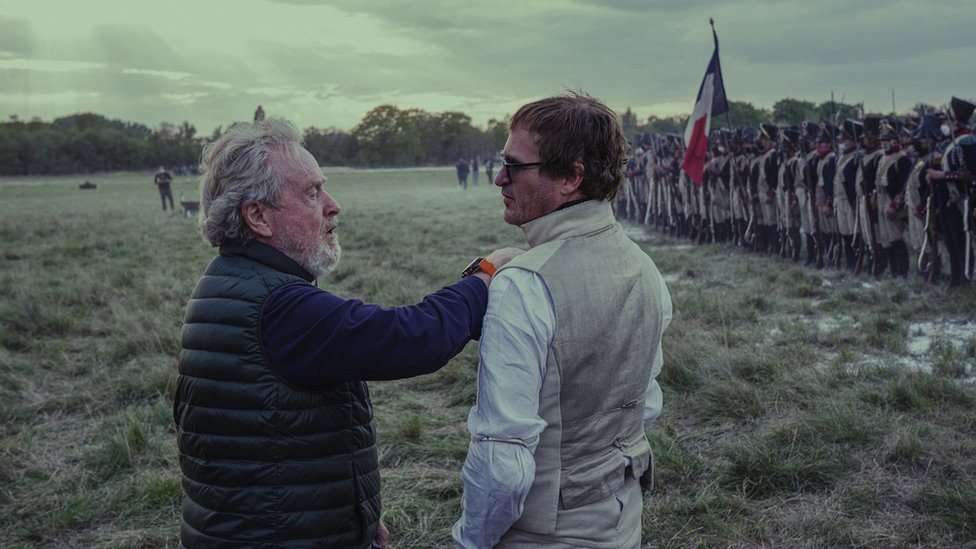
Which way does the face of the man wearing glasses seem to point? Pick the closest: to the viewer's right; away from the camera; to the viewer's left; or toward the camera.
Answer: to the viewer's left

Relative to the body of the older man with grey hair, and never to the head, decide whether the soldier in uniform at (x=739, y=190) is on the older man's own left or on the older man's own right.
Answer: on the older man's own left

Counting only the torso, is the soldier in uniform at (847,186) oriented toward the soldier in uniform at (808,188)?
no

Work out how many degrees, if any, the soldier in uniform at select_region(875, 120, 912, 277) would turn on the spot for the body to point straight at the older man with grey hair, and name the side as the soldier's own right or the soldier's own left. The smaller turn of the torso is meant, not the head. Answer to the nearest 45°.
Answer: approximately 45° to the soldier's own left

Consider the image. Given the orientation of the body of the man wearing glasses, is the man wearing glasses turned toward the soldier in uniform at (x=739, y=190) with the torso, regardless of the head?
no

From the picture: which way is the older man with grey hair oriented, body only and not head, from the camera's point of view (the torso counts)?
to the viewer's right

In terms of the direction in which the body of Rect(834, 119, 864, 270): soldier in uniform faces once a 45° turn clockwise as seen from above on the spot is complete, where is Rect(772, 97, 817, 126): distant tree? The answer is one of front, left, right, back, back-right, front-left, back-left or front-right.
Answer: right

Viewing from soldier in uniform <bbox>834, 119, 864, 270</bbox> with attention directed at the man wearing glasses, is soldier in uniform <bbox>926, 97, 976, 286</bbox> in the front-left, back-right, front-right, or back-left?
front-left

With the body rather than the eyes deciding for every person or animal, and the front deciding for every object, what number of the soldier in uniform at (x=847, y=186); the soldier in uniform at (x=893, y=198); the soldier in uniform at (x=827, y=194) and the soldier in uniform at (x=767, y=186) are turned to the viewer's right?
0

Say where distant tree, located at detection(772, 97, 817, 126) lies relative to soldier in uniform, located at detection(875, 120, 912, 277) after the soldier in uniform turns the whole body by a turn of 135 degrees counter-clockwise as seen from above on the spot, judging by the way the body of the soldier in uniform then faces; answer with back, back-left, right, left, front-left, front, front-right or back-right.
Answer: left

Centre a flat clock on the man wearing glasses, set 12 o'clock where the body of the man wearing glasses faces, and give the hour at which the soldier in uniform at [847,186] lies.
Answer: The soldier in uniform is roughly at 2 o'clock from the man wearing glasses.

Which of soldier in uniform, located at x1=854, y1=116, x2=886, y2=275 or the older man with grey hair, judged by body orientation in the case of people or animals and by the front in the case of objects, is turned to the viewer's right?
the older man with grey hair

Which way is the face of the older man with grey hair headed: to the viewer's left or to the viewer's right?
to the viewer's right

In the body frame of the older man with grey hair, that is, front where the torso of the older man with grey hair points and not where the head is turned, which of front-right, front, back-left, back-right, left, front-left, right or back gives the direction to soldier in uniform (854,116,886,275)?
front-left

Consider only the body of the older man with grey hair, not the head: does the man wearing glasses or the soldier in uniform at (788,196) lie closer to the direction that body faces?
the man wearing glasses

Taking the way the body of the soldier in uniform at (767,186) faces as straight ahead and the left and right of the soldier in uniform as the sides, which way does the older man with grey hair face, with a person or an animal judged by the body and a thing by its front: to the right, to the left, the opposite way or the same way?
the opposite way

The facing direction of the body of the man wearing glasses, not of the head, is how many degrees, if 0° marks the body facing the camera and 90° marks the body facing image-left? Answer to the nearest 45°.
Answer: approximately 135°

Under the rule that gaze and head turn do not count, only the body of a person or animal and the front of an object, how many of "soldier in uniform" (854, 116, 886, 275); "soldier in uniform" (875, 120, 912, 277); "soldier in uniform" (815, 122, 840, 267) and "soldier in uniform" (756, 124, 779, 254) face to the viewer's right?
0

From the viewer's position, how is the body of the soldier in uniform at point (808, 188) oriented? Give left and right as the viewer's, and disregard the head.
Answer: facing the viewer and to the left of the viewer
